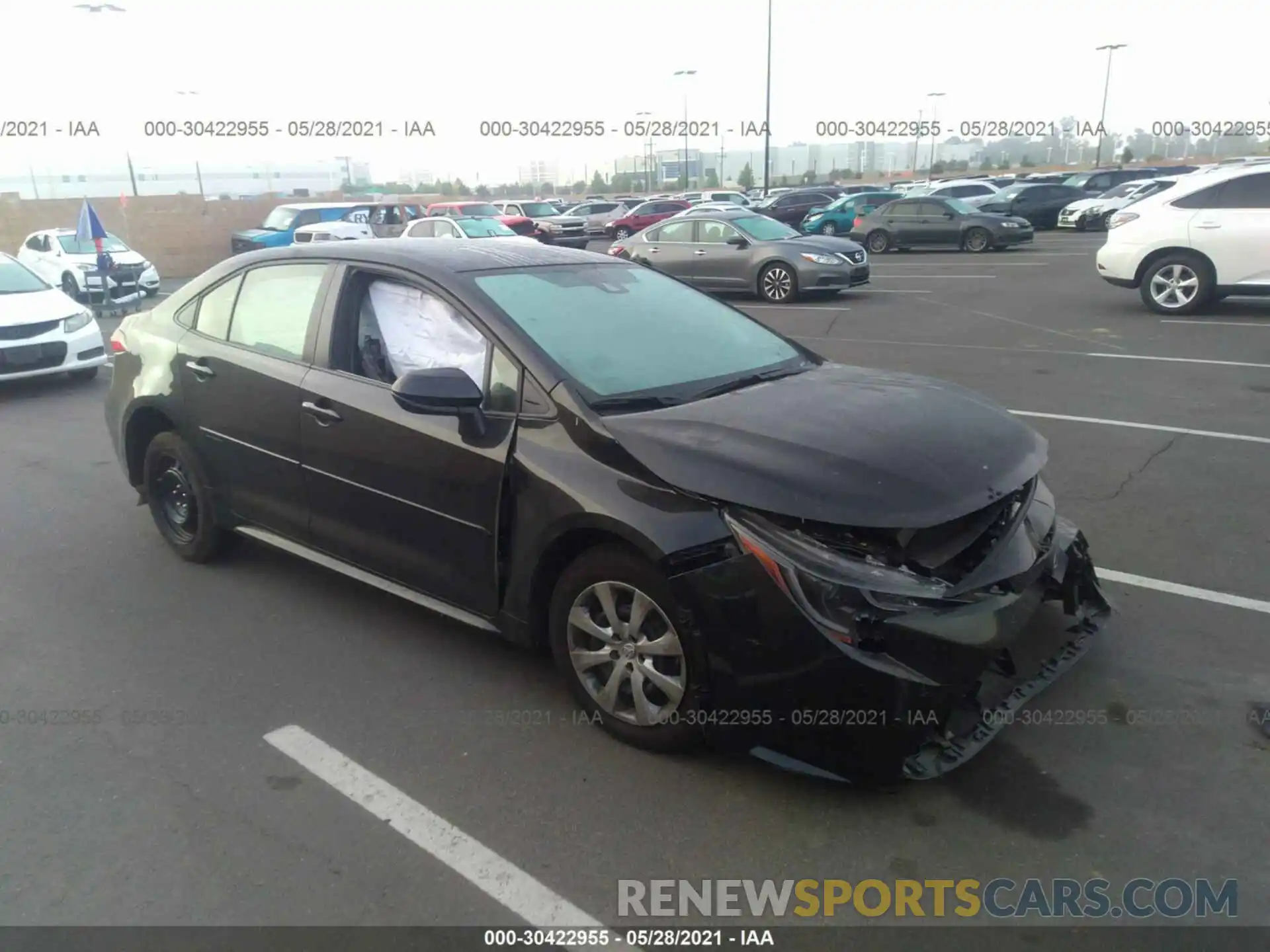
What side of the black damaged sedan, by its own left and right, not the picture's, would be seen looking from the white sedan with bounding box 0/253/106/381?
back

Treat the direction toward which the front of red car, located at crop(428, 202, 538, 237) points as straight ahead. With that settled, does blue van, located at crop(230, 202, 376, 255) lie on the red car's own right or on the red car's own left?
on the red car's own right

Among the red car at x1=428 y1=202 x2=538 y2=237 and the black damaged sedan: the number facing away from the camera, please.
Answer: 0

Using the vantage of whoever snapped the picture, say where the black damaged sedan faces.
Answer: facing the viewer and to the right of the viewer

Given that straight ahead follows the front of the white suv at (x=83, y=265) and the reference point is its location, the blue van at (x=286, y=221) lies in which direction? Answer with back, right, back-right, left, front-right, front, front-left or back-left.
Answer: left

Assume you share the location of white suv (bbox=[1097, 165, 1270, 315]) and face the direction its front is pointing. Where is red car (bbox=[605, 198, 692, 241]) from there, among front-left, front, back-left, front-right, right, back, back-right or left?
back-left

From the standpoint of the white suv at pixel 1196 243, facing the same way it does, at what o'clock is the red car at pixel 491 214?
The red car is roughly at 7 o'clock from the white suv.

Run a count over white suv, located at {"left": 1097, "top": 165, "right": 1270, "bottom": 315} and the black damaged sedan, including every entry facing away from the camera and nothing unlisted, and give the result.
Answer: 0

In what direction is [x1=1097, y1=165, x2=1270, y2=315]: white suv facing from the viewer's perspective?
to the viewer's right

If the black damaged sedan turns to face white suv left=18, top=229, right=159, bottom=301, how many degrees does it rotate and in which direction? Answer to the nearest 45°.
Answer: approximately 180°

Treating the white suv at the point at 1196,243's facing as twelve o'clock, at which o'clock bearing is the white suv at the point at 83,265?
The white suv at the point at 83,265 is roughly at 6 o'clock from the white suv at the point at 1196,243.

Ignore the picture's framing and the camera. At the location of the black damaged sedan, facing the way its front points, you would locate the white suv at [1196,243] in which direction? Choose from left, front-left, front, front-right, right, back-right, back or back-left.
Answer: left

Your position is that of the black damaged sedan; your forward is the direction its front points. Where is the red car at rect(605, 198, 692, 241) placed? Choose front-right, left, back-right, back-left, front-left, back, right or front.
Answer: back-left
